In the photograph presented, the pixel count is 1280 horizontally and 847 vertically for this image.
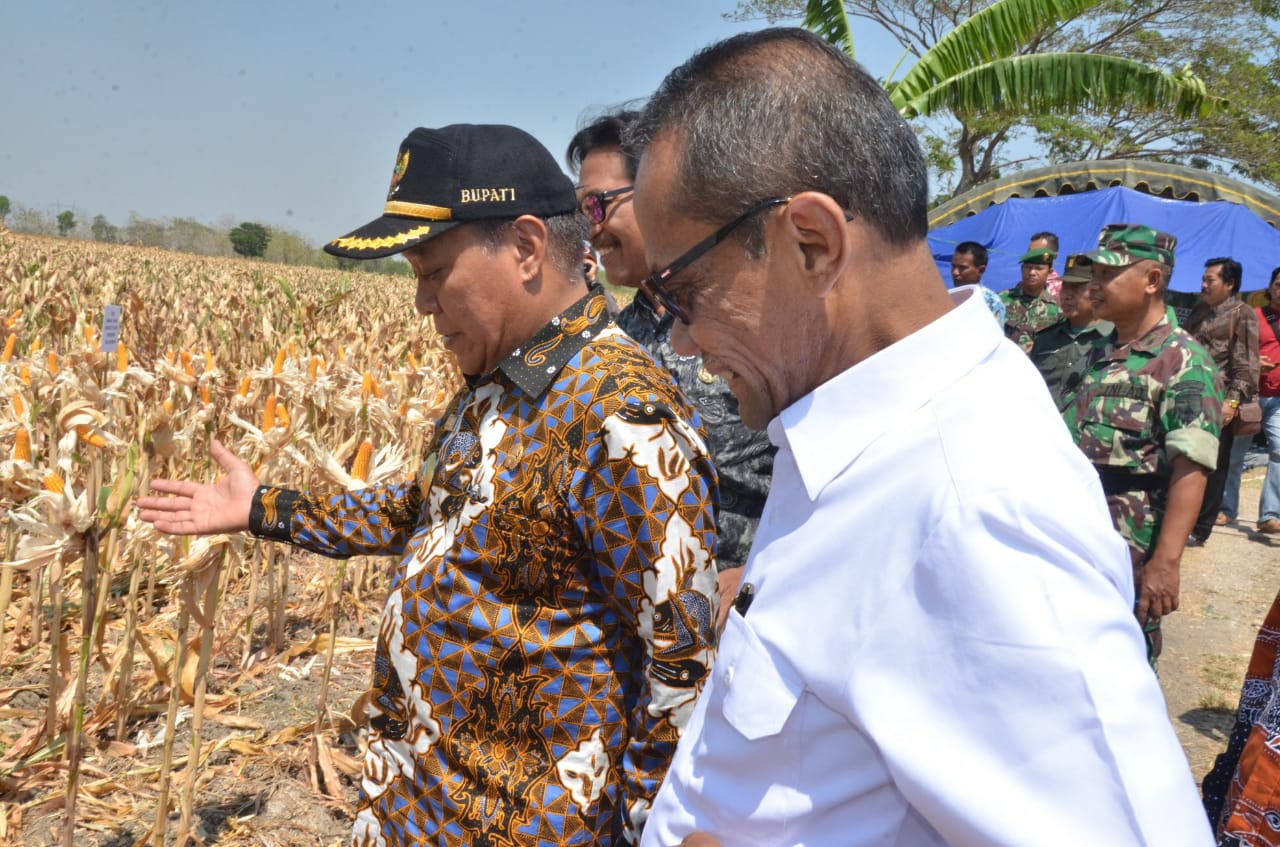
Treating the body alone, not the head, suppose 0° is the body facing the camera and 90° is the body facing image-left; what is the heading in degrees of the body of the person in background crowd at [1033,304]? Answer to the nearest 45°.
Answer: approximately 45°

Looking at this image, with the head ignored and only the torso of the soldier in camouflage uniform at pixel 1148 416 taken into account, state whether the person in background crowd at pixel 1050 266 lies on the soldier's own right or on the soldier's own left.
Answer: on the soldier's own right

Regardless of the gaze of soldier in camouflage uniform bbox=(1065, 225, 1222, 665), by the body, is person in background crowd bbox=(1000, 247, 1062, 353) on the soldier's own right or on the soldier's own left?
on the soldier's own right

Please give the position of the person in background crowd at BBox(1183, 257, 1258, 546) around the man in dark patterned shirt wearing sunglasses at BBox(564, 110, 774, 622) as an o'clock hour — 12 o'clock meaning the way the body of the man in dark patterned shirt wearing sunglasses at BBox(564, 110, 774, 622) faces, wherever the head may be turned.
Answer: the person in background crowd at BBox(1183, 257, 1258, 546) is roughly at 6 o'clock from the man in dark patterned shirt wearing sunglasses at BBox(564, 110, 774, 622).

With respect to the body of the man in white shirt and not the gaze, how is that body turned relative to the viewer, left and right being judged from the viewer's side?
facing to the left of the viewer

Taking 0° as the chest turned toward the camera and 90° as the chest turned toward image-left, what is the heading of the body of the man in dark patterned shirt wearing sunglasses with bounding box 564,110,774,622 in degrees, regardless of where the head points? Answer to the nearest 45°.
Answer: approximately 45°

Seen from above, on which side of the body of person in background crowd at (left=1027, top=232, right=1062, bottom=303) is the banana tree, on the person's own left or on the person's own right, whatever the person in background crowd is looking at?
on the person's own right

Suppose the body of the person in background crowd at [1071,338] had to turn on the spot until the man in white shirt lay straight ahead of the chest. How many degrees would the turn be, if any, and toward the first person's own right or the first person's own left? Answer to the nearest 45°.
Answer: approximately 45° to the first person's own left

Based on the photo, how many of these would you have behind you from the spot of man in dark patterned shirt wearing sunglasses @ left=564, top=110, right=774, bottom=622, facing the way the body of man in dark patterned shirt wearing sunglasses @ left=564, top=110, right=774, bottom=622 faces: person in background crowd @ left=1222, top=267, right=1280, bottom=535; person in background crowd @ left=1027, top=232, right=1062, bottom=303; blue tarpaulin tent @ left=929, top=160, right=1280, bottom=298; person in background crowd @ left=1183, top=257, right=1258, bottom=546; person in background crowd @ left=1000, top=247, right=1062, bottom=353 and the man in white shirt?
5

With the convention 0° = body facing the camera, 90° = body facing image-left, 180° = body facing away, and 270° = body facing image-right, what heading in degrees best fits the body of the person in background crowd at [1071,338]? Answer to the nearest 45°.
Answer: approximately 45°

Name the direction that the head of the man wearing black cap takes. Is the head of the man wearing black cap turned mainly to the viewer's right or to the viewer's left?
to the viewer's left
